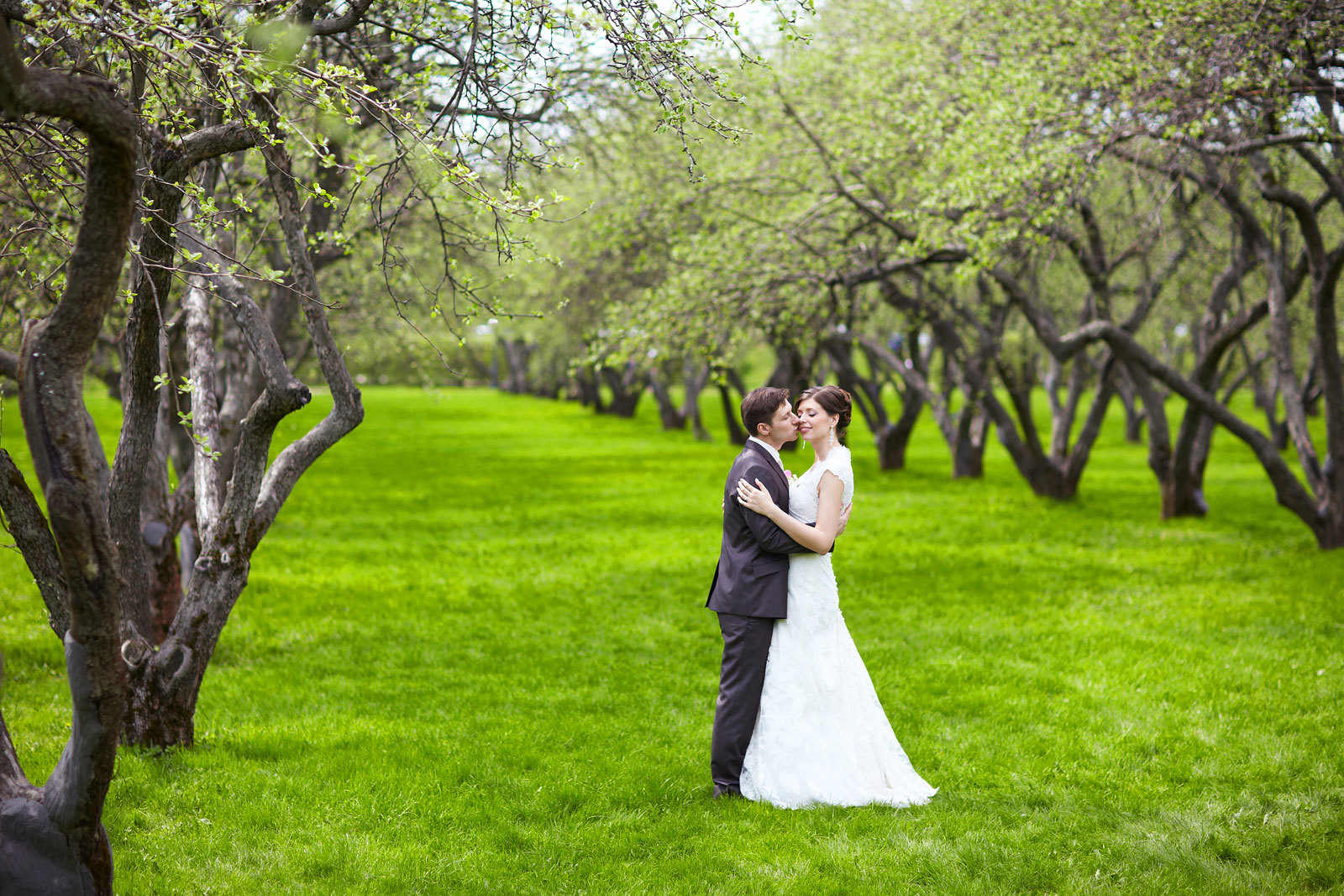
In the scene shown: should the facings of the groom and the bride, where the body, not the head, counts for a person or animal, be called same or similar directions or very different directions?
very different directions

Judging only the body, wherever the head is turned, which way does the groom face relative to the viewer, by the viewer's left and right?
facing to the right of the viewer
